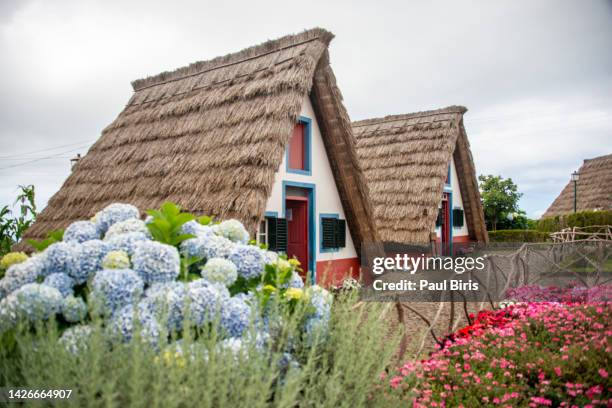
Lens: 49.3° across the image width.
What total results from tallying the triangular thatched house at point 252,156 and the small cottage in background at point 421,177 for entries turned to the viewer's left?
0

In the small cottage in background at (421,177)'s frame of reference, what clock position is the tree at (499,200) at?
The tree is roughly at 8 o'clock from the small cottage in background.

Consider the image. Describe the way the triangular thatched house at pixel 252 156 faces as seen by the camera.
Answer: facing the viewer and to the right of the viewer

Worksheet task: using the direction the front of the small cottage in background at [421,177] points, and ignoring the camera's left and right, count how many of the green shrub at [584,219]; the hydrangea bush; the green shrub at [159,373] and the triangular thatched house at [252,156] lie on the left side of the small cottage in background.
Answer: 1

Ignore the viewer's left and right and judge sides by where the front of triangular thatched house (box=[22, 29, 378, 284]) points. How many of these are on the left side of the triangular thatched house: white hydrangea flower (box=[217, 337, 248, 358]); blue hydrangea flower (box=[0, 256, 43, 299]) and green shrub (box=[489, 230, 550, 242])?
1

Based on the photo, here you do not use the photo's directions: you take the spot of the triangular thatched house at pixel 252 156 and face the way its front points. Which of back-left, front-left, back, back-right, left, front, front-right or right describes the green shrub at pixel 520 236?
left

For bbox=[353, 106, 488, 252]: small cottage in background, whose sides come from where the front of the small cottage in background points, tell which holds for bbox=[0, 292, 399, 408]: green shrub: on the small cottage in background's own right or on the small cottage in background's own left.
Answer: on the small cottage in background's own right

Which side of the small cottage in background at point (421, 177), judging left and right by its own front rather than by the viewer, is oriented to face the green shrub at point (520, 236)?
left

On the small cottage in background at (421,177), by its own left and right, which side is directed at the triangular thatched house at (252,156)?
right
